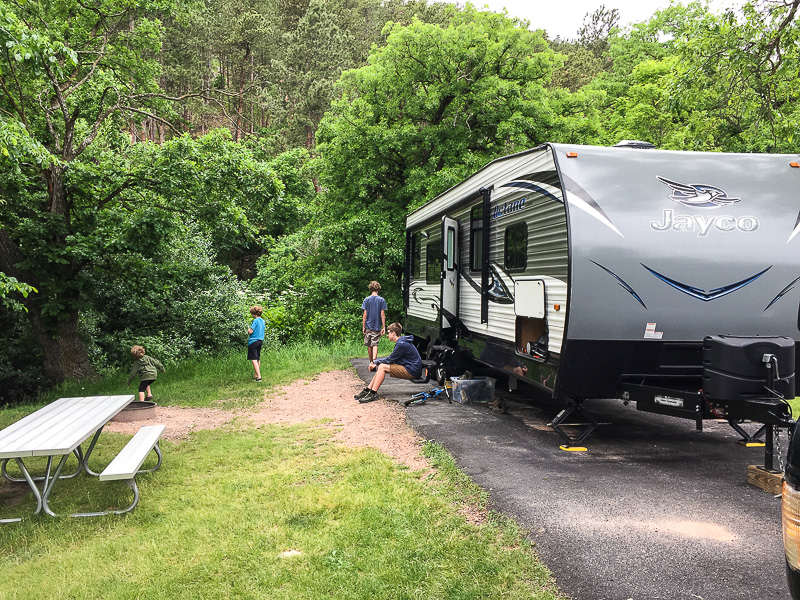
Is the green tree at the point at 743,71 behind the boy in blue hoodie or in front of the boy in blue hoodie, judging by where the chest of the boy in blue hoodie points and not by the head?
behind

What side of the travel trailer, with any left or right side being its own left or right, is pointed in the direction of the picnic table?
right

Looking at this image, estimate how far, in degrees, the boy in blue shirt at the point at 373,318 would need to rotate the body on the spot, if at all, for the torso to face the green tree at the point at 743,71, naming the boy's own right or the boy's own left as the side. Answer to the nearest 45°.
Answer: approximately 90° to the boy's own right

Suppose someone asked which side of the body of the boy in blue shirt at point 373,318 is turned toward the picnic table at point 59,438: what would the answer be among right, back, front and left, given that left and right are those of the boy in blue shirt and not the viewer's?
back

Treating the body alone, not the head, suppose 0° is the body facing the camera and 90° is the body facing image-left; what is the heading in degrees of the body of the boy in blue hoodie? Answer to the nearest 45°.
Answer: approximately 90°

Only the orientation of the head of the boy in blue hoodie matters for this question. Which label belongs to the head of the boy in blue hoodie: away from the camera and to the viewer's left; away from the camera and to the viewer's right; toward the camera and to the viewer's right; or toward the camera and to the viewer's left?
toward the camera and to the viewer's left

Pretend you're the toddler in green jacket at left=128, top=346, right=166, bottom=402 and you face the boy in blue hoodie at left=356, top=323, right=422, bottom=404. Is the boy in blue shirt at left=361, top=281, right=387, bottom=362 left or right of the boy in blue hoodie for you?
left

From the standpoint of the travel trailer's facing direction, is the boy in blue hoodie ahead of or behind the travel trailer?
behind

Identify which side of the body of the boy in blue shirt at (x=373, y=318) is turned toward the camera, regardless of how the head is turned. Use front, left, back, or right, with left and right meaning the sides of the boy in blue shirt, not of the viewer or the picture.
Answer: back

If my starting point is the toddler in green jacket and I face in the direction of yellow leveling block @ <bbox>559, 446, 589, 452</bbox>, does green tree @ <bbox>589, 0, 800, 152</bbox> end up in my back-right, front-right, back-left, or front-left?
front-left

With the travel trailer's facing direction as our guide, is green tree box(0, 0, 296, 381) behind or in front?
behind

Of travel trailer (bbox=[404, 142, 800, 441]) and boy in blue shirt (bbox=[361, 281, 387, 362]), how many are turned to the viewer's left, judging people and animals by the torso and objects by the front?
0

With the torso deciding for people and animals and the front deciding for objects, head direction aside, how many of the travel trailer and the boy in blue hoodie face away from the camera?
0

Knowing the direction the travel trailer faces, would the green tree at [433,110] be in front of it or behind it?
behind

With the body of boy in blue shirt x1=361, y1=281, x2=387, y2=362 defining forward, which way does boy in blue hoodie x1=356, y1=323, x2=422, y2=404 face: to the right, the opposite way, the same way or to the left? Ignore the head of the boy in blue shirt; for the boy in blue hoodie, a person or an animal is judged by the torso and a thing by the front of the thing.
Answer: to the left

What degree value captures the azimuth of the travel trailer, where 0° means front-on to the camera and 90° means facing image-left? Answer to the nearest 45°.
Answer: approximately 315°

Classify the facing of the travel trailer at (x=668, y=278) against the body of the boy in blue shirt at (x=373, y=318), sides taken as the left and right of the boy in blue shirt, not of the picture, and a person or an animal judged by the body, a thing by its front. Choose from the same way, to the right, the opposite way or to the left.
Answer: the opposite way

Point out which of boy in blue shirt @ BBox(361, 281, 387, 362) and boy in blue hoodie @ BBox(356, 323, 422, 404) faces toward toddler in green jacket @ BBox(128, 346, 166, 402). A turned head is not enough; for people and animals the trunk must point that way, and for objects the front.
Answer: the boy in blue hoodie

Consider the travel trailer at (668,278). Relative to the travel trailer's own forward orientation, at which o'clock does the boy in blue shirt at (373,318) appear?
The boy in blue shirt is roughly at 6 o'clock from the travel trailer.
